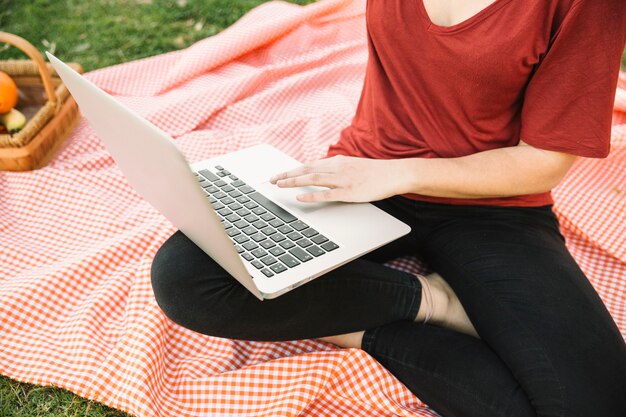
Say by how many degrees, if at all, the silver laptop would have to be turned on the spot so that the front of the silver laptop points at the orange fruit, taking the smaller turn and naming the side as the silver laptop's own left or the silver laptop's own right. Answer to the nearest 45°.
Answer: approximately 90° to the silver laptop's own left

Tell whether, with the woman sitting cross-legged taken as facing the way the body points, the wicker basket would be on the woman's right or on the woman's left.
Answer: on the woman's right

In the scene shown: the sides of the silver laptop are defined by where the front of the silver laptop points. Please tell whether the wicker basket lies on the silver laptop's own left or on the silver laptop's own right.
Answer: on the silver laptop's own left

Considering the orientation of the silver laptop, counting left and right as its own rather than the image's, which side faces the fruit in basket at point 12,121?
left

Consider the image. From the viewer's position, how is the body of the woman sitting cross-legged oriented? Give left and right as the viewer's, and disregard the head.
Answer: facing the viewer and to the left of the viewer

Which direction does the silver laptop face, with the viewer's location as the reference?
facing away from the viewer and to the right of the viewer

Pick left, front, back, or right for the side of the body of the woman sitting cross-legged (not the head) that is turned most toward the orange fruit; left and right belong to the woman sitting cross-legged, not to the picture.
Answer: right
